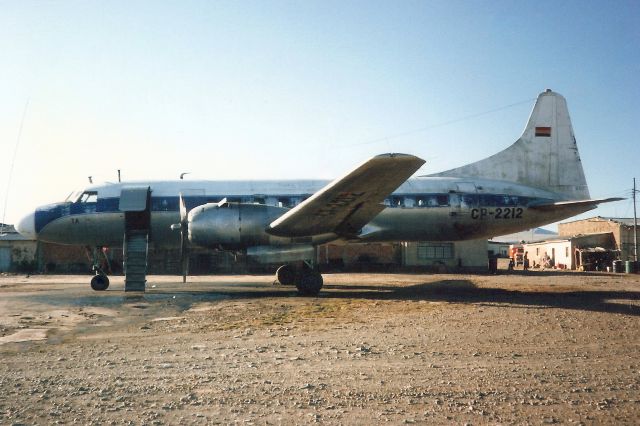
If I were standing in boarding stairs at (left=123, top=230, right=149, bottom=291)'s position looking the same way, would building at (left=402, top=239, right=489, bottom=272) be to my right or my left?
on my left

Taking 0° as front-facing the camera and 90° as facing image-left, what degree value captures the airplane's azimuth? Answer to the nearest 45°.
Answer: approximately 90°

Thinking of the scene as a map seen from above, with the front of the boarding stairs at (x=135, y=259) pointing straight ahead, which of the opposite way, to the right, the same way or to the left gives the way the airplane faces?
to the right

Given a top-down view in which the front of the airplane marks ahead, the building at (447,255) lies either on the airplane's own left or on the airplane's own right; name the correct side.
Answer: on the airplane's own right

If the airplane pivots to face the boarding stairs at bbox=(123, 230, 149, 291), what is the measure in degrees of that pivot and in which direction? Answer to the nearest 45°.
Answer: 0° — it already faces it

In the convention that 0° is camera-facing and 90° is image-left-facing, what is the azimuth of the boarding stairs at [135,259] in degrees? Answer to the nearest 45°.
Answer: approximately 0°

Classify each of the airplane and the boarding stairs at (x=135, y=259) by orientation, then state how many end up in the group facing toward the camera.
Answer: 1

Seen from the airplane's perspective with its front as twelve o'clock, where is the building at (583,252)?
The building is roughly at 4 o'clock from the airplane.
